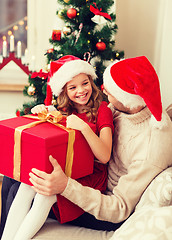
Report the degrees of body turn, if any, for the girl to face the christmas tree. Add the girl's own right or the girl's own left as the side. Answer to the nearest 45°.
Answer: approximately 135° to the girl's own right

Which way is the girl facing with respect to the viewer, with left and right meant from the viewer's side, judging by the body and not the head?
facing the viewer and to the left of the viewer

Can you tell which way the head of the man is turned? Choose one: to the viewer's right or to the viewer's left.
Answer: to the viewer's left

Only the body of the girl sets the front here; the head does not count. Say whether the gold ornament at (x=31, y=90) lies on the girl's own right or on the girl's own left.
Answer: on the girl's own right

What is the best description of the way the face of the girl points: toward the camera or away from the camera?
toward the camera
